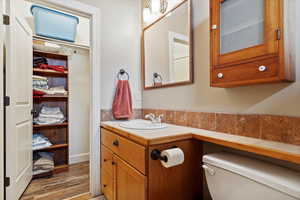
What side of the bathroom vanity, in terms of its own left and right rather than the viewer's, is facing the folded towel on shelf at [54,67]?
right

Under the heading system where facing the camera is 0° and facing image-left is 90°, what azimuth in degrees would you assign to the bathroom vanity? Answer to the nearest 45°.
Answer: approximately 45°

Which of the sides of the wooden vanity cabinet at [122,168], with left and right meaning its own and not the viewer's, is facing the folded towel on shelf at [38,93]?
right

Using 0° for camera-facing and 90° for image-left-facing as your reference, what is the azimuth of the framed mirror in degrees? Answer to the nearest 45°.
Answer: approximately 45°

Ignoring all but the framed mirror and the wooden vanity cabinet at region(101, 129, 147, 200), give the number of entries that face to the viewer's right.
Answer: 0

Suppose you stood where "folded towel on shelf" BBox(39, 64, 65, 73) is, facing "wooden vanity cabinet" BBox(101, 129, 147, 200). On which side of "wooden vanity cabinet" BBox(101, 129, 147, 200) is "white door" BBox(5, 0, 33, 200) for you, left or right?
right
